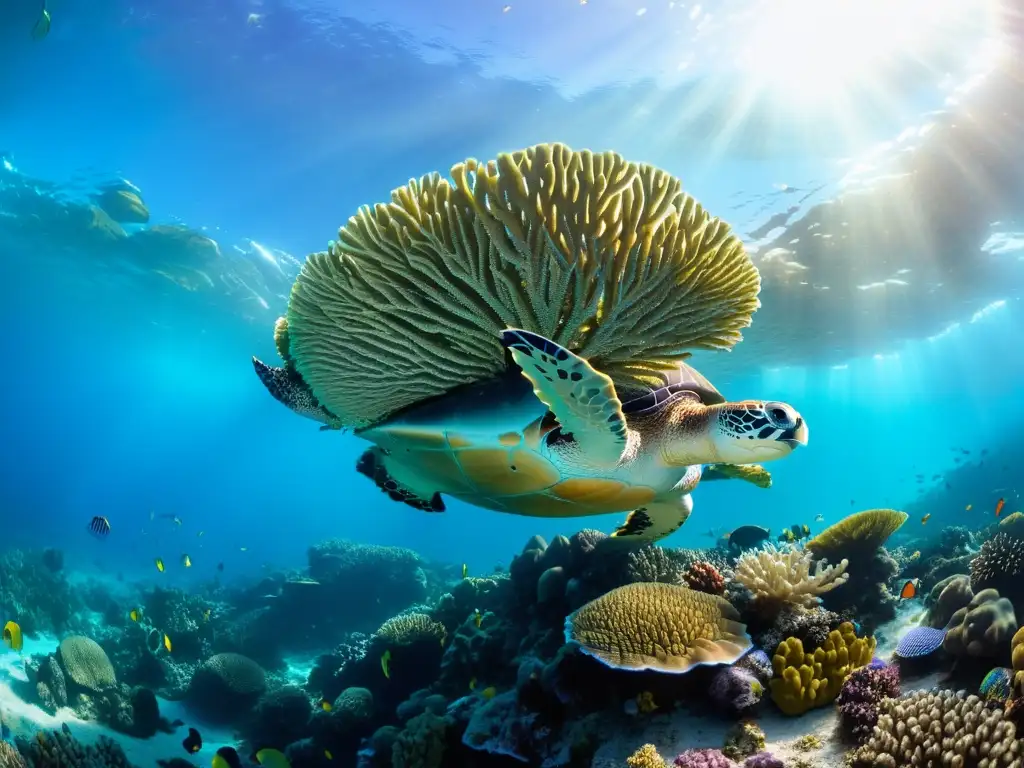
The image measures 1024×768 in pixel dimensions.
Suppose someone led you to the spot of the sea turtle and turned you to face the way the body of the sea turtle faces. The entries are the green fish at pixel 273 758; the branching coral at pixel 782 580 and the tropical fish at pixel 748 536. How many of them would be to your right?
0

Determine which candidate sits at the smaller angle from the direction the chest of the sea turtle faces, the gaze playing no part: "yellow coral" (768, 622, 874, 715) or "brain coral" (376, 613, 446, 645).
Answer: the yellow coral

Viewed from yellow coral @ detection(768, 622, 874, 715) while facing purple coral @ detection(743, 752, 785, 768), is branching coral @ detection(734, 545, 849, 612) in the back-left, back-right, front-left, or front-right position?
back-right

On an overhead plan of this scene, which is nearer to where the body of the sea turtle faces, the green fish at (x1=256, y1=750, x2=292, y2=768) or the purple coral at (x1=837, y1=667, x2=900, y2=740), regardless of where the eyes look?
the purple coral

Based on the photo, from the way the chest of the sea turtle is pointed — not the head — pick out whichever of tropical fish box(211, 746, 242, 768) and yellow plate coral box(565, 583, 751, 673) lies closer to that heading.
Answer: the yellow plate coral

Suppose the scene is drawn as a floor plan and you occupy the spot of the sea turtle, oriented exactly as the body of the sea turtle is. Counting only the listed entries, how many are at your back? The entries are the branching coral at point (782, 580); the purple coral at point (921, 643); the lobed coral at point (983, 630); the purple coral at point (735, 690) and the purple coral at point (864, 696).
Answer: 0

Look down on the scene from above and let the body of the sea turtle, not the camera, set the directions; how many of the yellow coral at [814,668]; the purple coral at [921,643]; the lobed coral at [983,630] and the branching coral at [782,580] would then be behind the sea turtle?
0

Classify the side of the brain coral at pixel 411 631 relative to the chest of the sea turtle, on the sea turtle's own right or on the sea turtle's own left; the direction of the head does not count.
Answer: on the sea turtle's own left

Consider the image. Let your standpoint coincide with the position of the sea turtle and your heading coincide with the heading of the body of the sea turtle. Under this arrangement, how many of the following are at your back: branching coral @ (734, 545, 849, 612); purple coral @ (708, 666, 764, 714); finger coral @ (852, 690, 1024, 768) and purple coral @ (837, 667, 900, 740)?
0

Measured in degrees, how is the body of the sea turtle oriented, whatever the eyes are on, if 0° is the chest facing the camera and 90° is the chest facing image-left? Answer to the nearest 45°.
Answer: approximately 270°
